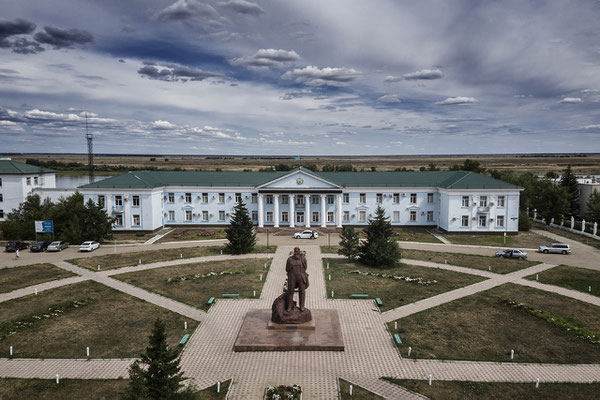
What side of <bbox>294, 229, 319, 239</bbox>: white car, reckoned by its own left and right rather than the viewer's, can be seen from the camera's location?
left

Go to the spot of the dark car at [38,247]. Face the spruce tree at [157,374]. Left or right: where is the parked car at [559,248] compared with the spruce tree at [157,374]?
left

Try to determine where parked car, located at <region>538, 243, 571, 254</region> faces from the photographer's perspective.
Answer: facing to the left of the viewer

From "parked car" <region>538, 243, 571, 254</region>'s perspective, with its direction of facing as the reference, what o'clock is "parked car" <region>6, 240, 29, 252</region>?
"parked car" <region>6, 240, 29, 252</region> is roughly at 11 o'clock from "parked car" <region>538, 243, 571, 254</region>.

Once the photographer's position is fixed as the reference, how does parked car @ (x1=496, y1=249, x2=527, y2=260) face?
facing to the left of the viewer

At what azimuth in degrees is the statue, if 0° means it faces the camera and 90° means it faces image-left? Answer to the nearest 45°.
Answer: approximately 0°

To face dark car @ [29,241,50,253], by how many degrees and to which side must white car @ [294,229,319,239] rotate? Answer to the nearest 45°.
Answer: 0° — it already faces it
